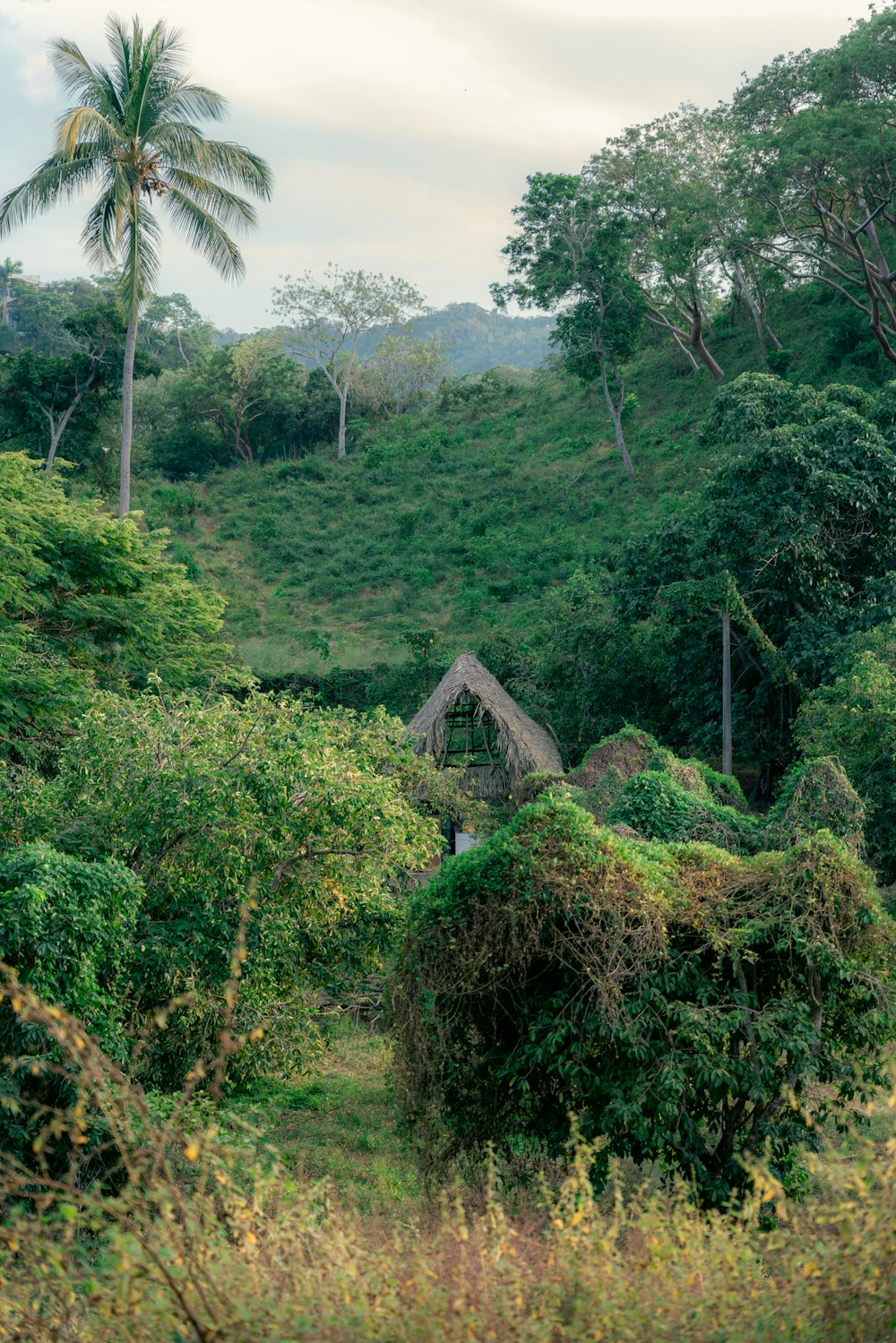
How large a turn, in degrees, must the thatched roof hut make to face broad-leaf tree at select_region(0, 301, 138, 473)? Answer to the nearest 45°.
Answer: approximately 135° to its right

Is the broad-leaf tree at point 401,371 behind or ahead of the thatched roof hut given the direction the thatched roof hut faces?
behind

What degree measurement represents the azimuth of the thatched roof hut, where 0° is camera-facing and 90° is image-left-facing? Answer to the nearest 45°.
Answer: approximately 0°

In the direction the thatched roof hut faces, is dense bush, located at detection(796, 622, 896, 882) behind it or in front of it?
in front

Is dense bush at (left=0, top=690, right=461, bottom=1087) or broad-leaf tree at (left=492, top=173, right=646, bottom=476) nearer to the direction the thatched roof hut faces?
the dense bush

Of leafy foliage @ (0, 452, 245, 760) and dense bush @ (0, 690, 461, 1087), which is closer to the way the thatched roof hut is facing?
the dense bush

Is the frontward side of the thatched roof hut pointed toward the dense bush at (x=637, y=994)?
yes

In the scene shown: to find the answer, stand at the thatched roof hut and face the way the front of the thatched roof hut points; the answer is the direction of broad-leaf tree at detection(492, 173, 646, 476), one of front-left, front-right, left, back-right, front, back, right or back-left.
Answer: back

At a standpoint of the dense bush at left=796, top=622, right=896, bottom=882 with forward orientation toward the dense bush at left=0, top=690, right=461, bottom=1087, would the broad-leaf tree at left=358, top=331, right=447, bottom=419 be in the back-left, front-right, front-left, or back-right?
back-right
